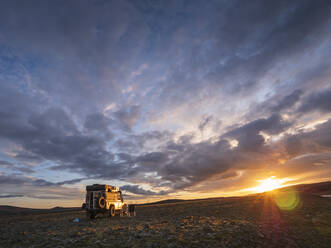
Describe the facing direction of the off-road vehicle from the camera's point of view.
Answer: facing away from the viewer and to the right of the viewer
